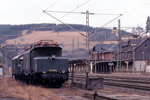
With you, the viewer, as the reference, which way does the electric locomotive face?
facing the viewer and to the right of the viewer
